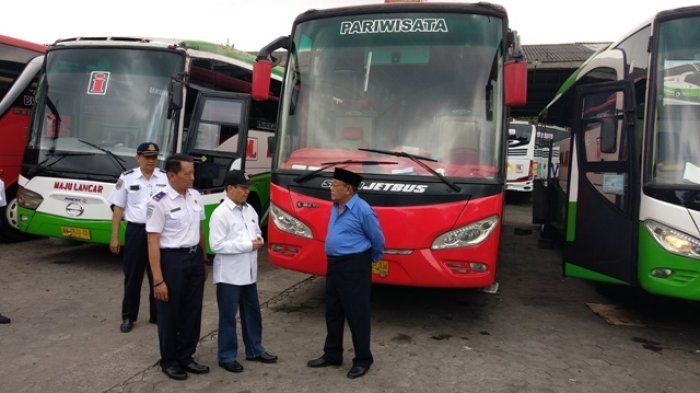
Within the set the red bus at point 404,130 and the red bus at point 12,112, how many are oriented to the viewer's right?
0

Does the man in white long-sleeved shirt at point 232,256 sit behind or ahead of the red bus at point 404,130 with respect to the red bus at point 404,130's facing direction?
ahead

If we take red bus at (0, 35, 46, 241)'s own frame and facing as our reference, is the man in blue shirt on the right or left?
on its left

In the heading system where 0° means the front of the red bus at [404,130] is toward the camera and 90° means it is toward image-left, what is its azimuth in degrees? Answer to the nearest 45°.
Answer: approximately 0°

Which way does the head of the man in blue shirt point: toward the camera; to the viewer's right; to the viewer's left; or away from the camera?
to the viewer's left

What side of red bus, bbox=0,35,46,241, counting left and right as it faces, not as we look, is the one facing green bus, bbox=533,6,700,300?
left

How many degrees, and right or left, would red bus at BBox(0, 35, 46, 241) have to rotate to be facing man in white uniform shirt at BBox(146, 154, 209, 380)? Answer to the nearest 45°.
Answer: approximately 45° to its left
